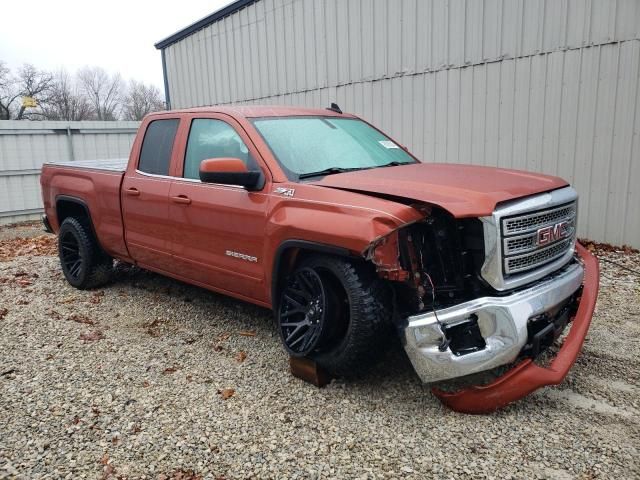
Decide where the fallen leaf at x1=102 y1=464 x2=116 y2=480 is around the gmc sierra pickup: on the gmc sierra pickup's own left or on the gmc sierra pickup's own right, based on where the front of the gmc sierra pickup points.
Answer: on the gmc sierra pickup's own right

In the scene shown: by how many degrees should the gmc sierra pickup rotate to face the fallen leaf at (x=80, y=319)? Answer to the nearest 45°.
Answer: approximately 180°

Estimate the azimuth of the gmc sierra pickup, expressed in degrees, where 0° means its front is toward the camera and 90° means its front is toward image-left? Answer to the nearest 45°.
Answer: approximately 315°

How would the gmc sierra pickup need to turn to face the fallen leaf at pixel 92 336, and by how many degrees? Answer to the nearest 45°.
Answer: approximately 180°
